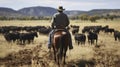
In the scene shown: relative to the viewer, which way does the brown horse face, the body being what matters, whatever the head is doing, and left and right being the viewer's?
facing away from the viewer

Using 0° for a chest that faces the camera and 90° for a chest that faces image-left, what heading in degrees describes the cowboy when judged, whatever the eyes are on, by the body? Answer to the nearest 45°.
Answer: approximately 180°
